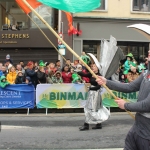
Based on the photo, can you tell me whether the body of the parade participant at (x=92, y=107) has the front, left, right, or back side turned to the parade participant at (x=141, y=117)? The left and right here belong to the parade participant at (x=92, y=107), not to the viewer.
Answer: left

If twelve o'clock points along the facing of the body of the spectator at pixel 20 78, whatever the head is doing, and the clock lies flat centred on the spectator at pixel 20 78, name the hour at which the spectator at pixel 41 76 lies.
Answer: the spectator at pixel 41 76 is roughly at 9 o'clock from the spectator at pixel 20 78.

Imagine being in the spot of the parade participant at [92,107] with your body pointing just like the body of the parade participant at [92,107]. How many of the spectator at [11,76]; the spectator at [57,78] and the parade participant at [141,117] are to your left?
1
